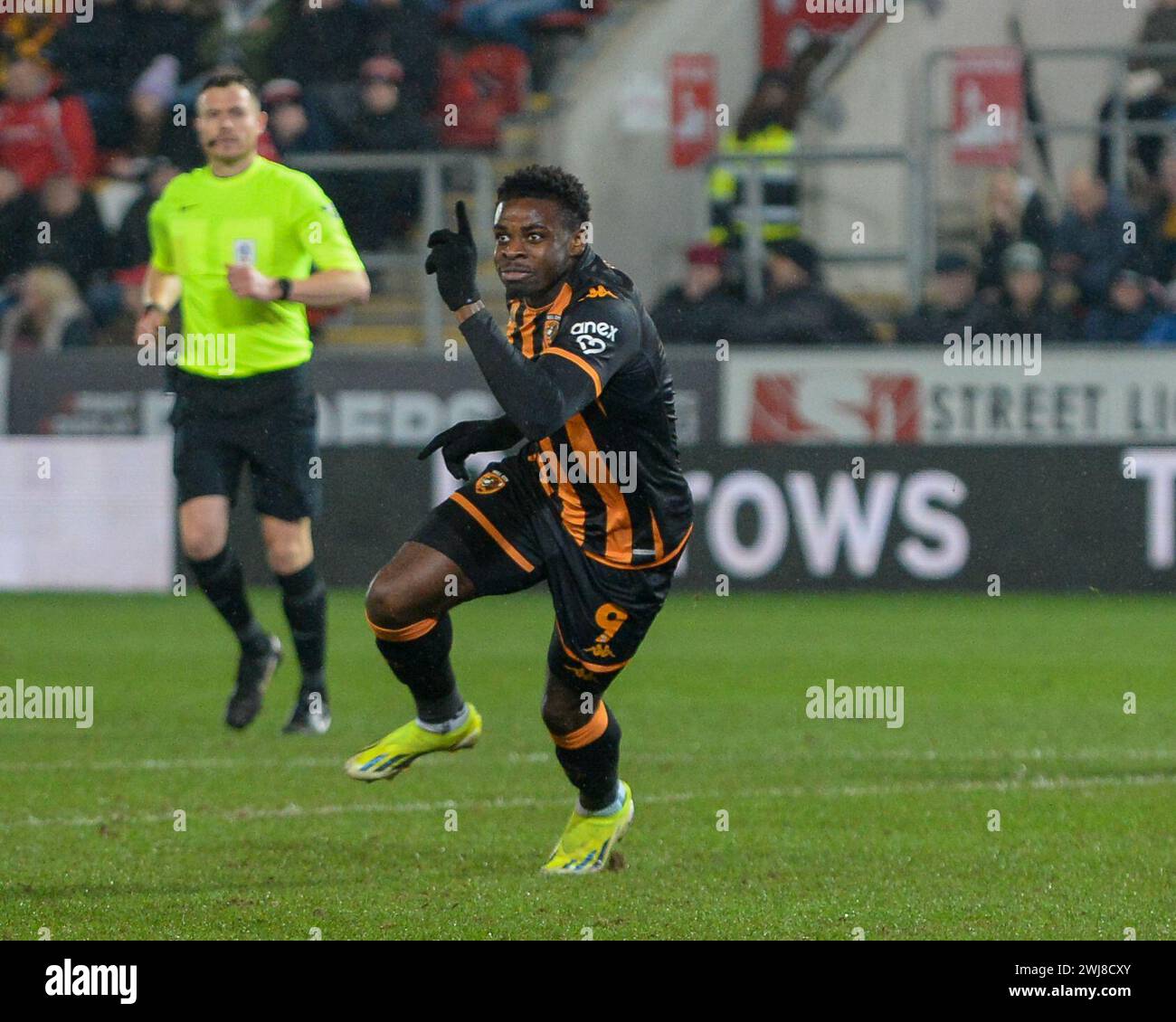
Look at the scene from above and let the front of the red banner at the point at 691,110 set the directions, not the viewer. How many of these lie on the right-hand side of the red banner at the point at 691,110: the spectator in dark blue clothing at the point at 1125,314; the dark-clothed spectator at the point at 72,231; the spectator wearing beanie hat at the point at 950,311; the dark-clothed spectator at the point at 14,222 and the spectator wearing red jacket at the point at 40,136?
3

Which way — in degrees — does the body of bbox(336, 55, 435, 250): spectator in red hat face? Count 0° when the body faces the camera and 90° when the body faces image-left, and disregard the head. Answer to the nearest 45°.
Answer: approximately 0°

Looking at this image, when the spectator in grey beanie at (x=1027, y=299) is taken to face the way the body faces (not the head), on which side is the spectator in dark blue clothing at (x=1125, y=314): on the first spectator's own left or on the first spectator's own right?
on the first spectator's own left

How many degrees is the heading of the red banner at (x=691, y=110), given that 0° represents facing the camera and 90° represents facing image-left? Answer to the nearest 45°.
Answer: approximately 0°

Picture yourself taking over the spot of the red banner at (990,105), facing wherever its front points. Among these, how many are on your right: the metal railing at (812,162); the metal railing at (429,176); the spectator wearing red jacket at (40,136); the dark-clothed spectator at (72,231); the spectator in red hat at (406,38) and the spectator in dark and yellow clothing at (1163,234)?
5

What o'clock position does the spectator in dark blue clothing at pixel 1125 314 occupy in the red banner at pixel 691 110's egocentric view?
The spectator in dark blue clothing is roughly at 10 o'clock from the red banner.

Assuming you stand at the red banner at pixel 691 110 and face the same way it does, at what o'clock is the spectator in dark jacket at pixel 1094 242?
The spectator in dark jacket is roughly at 10 o'clock from the red banner.
